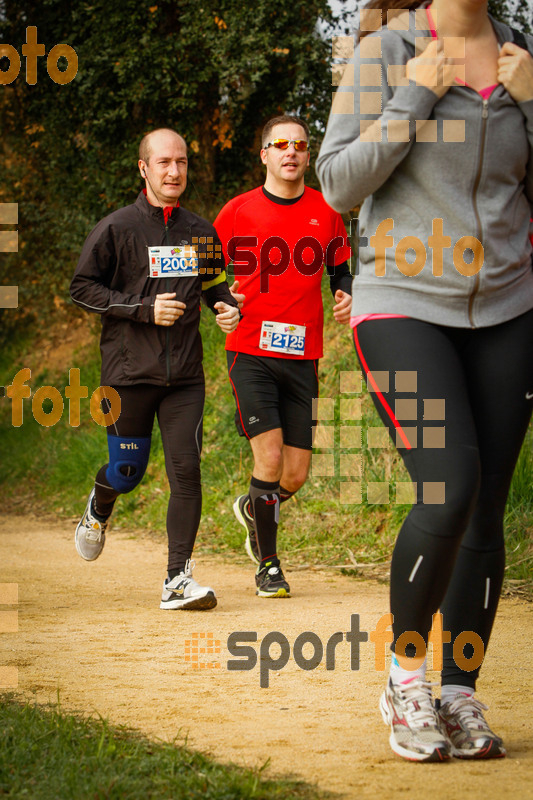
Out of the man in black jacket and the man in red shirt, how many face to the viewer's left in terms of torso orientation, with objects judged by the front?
0

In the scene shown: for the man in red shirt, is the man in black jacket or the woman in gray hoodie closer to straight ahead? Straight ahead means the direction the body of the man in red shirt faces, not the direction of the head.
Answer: the woman in gray hoodie

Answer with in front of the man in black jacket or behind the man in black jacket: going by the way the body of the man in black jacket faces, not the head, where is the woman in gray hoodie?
in front

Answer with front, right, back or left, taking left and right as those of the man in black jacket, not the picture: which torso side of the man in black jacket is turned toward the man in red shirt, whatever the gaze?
left

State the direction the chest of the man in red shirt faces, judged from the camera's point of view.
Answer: toward the camera

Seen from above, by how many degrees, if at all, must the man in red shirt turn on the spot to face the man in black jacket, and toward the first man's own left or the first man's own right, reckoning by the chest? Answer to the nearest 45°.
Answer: approximately 45° to the first man's own right

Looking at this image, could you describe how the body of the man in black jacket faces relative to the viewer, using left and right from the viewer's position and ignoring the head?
facing the viewer and to the right of the viewer

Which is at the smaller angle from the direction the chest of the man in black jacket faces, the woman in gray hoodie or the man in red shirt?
the woman in gray hoodie

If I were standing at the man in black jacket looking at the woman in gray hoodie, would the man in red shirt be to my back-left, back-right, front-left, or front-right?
back-left
